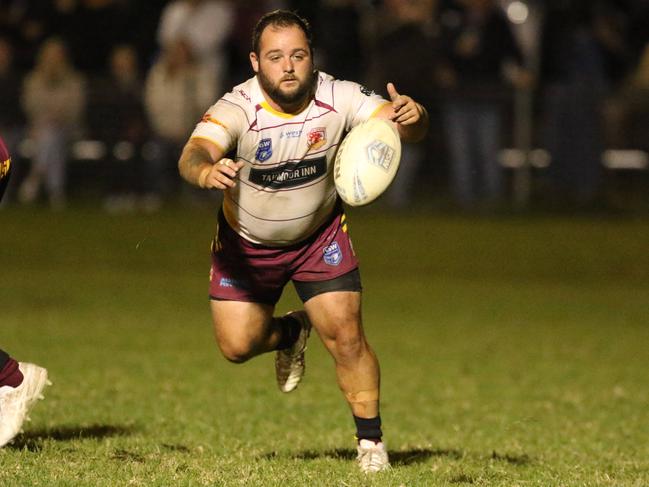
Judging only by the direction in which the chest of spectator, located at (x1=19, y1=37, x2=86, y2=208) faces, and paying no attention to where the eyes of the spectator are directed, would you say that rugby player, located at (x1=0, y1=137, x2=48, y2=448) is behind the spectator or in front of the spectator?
in front

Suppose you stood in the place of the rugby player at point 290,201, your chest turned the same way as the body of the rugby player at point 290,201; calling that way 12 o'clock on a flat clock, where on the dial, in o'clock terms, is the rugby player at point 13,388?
the rugby player at point 13,388 is roughly at 3 o'clock from the rugby player at point 290,201.

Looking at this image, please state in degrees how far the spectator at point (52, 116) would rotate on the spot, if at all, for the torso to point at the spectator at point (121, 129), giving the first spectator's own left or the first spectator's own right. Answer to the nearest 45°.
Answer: approximately 90° to the first spectator's own left

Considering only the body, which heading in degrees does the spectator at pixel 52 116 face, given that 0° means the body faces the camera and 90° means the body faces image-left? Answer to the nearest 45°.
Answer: approximately 0°

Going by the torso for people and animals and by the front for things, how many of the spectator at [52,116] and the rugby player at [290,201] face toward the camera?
2

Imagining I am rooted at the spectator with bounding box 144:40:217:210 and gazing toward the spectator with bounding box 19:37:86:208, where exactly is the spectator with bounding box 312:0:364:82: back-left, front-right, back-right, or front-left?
back-right

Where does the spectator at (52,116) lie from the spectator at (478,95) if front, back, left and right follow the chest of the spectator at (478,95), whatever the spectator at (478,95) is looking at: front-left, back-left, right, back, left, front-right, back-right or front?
right

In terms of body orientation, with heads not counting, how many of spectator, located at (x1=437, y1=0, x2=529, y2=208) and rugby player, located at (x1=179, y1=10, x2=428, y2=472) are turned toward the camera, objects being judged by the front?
2

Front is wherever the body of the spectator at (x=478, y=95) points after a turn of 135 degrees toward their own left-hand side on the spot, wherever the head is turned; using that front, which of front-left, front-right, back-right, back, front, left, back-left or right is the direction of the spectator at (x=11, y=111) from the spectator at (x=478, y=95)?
back-left

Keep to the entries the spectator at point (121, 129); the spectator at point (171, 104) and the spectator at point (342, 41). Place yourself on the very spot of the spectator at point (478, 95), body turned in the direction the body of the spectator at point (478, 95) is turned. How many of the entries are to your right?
3
